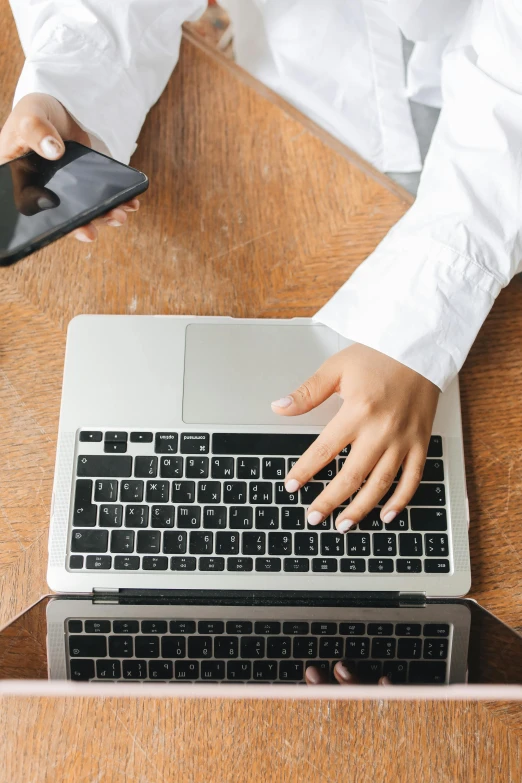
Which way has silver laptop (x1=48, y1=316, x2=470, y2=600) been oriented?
away from the camera
